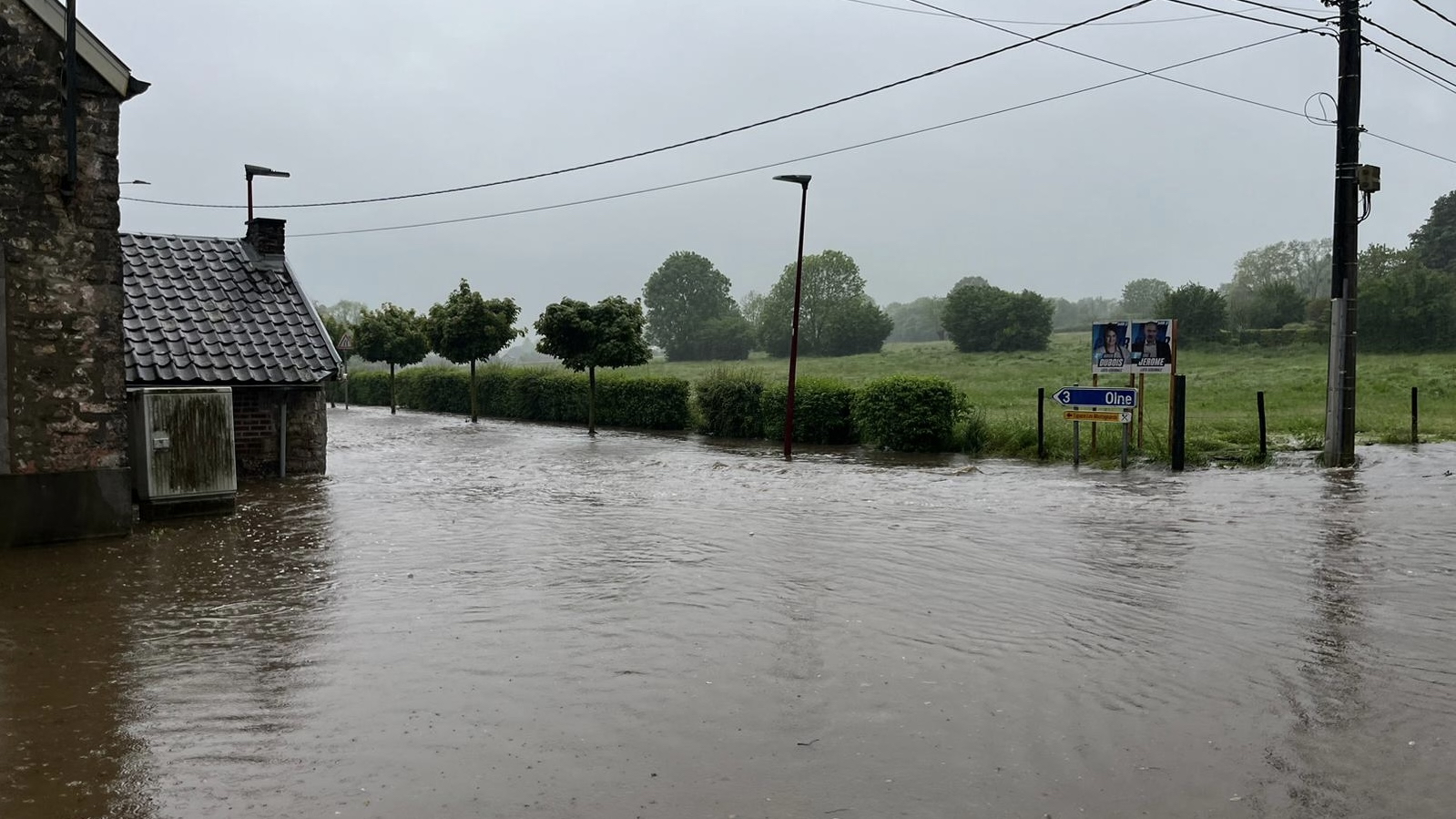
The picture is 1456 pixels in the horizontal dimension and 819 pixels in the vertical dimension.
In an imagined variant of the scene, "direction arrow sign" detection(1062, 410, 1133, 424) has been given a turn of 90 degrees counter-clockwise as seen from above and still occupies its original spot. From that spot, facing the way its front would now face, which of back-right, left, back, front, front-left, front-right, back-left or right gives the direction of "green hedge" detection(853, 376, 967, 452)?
back-left

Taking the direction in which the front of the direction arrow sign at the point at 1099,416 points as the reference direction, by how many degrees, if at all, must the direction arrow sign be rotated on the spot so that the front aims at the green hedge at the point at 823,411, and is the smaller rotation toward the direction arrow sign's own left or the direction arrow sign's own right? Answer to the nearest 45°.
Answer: approximately 135° to the direction arrow sign's own right

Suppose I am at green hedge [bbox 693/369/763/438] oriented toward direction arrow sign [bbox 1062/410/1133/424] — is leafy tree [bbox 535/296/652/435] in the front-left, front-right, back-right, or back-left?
back-right

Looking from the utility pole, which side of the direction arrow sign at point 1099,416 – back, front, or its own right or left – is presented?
left

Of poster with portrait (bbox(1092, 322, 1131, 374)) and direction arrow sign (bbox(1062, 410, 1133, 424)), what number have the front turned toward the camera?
2

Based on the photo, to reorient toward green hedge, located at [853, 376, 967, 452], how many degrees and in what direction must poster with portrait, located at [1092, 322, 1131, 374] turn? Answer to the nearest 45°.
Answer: approximately 135° to its right

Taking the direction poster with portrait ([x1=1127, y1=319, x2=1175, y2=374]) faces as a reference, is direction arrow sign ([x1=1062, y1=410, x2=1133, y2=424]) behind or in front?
in front

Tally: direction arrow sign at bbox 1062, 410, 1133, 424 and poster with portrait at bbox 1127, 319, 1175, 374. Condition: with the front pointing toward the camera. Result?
2
